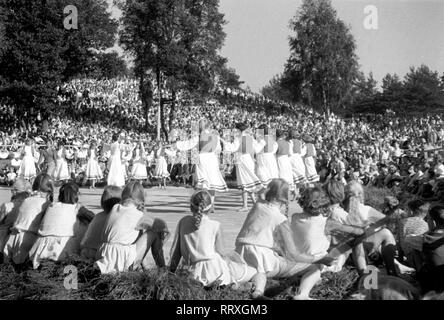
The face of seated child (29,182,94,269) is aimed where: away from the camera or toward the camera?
away from the camera

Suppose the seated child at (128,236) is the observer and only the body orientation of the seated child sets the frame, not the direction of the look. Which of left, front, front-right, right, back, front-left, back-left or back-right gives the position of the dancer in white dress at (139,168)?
front-left

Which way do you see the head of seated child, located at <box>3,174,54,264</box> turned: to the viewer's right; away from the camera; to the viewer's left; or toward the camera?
away from the camera

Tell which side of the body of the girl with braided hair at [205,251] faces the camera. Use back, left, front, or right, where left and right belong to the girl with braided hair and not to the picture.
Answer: back

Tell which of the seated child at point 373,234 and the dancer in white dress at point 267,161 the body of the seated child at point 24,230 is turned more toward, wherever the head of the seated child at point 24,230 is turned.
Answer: the dancer in white dress

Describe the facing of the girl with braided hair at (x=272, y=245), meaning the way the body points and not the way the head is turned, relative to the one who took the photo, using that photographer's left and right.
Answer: facing away from the viewer and to the right of the viewer

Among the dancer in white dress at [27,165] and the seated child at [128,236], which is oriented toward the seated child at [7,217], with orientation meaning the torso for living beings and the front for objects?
the dancer in white dress

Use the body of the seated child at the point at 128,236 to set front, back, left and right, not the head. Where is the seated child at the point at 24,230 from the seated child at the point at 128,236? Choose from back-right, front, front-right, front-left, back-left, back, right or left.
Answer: left
